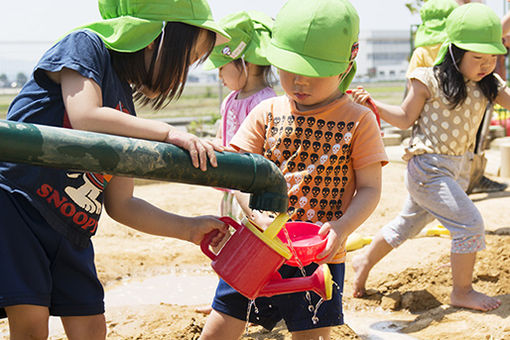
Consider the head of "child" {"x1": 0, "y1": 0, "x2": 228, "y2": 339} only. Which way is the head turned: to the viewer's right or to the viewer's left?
to the viewer's right

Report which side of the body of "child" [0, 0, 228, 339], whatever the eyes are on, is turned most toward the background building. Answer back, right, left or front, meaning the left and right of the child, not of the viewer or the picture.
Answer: left

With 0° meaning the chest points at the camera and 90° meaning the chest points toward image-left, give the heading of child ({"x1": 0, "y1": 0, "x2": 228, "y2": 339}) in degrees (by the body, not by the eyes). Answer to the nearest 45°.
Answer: approximately 315°
